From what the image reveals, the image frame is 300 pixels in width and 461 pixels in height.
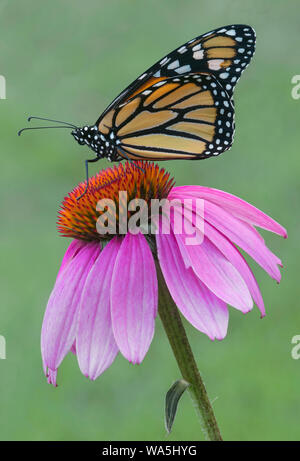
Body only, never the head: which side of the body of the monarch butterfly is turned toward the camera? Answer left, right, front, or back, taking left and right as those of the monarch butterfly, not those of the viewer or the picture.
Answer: left
